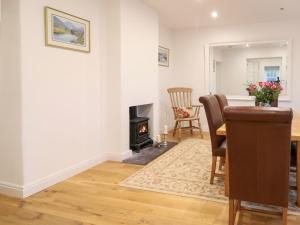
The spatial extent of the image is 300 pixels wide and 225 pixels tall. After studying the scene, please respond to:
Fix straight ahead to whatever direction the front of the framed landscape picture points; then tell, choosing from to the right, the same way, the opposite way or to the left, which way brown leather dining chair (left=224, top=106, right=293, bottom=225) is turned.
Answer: to the left

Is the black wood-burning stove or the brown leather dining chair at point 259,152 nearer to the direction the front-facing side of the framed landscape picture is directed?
the brown leather dining chair

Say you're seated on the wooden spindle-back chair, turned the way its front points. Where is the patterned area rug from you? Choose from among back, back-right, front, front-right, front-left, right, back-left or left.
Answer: front-right

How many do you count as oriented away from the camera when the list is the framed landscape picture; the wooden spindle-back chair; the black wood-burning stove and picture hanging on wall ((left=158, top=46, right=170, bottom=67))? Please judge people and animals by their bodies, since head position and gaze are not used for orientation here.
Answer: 0

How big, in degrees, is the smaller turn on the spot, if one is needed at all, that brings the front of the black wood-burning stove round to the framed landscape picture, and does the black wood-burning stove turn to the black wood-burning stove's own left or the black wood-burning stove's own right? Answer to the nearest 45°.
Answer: approximately 90° to the black wood-burning stove's own right

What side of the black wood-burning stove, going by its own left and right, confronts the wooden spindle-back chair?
left

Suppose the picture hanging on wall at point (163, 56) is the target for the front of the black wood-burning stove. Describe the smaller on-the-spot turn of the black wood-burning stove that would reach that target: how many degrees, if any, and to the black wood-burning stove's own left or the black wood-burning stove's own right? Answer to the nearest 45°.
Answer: approximately 135° to the black wood-burning stove's own left

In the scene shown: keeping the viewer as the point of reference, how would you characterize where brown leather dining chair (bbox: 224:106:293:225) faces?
facing away from the viewer

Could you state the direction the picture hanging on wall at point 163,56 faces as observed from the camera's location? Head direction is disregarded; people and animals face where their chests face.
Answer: facing the viewer and to the right of the viewer

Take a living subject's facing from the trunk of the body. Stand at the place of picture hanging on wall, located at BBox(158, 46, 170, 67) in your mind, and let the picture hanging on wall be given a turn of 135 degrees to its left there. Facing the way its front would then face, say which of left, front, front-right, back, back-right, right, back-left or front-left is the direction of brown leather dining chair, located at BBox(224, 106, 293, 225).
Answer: back
